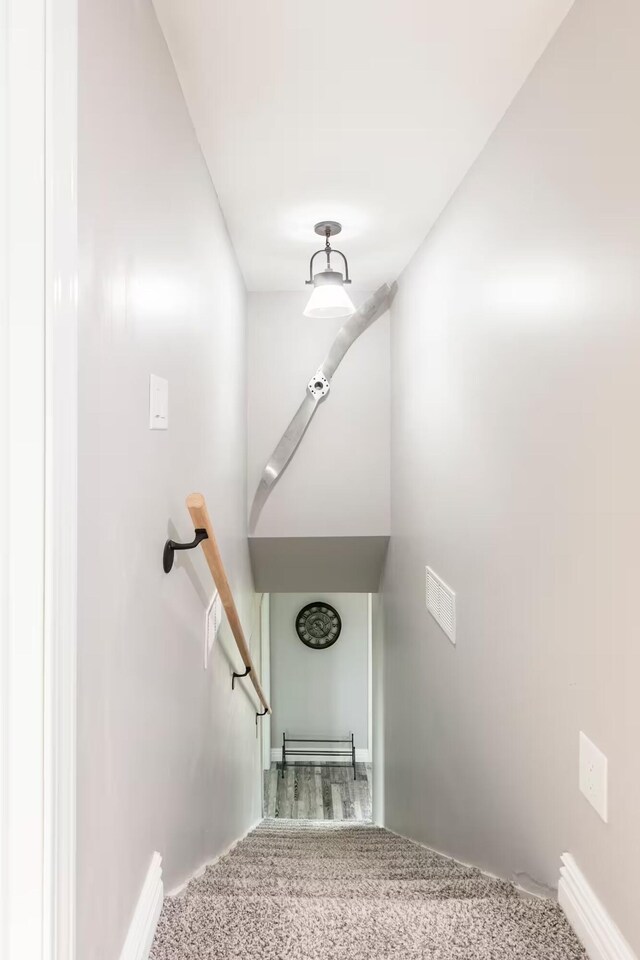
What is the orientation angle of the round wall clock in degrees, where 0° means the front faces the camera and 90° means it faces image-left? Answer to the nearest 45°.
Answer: approximately 0°

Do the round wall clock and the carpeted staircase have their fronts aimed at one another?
yes

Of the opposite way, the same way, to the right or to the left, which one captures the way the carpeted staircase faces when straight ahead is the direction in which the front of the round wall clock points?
the opposite way

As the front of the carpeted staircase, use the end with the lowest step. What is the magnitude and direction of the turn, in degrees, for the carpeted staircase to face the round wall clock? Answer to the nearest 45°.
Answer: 0° — it already faces it

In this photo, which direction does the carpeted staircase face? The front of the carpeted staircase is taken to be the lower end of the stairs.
away from the camera

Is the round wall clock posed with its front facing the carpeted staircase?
yes

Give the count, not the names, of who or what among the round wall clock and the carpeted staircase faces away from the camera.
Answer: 1
